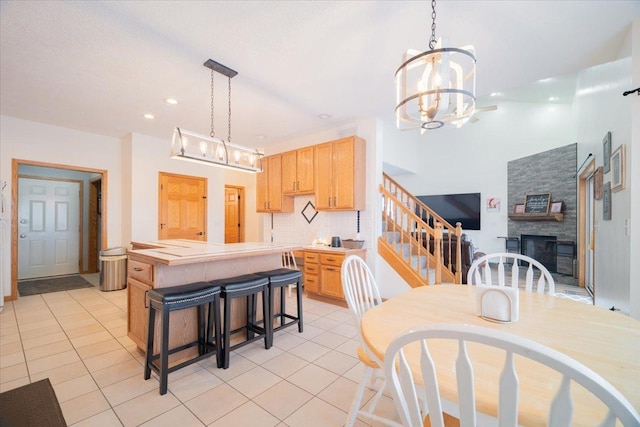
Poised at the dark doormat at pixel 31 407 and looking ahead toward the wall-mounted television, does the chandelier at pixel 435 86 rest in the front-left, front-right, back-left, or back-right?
front-right

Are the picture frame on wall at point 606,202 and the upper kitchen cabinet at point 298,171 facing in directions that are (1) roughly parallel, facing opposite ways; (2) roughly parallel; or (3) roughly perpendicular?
roughly perpendicular

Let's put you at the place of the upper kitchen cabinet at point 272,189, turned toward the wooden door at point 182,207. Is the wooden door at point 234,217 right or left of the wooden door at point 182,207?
right

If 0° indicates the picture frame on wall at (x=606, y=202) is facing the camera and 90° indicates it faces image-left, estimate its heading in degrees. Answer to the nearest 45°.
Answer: approximately 90°

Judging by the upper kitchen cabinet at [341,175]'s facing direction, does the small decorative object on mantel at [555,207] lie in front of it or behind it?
behind

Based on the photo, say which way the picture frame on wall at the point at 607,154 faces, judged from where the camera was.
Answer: facing to the left of the viewer

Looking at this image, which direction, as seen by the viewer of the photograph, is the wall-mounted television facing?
facing the viewer

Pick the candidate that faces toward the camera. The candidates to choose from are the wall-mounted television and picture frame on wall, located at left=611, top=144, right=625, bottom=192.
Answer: the wall-mounted television

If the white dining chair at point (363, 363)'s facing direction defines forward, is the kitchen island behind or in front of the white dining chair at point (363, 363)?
behind

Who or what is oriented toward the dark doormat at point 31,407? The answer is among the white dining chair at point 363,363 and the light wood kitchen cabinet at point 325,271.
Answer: the light wood kitchen cabinet

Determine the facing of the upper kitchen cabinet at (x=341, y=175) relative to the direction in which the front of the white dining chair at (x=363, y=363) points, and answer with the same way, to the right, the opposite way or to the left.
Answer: to the right

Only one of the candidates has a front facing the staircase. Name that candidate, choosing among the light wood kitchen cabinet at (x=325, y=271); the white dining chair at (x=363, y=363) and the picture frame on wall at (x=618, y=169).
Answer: the picture frame on wall

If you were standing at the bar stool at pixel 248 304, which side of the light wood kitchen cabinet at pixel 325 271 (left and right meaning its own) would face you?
front

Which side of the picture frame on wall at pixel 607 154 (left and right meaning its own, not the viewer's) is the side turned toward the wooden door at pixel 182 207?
front

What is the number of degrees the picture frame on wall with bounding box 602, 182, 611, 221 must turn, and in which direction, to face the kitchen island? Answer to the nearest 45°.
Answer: approximately 45° to its left

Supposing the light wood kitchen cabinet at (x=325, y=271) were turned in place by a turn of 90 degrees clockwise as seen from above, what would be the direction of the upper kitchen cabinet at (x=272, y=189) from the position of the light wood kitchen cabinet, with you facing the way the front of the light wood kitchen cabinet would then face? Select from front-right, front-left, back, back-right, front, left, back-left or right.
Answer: front

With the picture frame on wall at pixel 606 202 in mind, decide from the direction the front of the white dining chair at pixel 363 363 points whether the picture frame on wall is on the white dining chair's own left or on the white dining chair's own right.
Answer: on the white dining chair's own left

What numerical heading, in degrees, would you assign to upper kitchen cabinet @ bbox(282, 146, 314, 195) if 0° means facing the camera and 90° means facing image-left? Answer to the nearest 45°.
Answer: approximately 45°

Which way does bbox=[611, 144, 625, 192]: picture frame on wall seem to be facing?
to the viewer's left

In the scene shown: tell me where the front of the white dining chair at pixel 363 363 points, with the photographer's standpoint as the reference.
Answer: facing the viewer and to the right of the viewer
